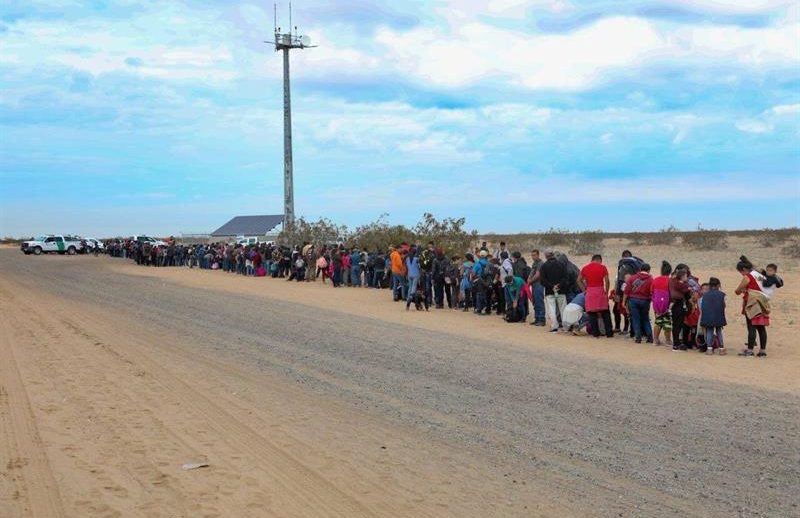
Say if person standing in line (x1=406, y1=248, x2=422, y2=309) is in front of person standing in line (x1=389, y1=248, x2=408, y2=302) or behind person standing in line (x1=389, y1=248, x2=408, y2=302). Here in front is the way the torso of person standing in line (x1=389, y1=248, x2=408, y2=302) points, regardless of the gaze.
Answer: behind

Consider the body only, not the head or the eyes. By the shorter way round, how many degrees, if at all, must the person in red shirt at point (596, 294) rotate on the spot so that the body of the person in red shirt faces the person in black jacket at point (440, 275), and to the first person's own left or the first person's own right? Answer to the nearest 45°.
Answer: approximately 45° to the first person's own left

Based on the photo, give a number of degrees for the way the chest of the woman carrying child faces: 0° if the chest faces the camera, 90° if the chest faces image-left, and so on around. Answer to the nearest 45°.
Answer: approximately 90°

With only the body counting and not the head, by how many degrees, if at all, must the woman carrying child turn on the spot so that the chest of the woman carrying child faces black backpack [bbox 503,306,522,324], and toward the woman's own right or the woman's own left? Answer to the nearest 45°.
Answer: approximately 45° to the woman's own right

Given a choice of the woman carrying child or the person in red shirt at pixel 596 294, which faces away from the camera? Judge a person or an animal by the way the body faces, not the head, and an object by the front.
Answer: the person in red shirt

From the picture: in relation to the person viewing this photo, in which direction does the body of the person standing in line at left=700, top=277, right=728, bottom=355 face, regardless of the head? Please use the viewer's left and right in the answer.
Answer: facing away from the viewer

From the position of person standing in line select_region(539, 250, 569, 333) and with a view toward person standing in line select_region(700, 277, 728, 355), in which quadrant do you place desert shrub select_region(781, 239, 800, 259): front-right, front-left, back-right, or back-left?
back-left

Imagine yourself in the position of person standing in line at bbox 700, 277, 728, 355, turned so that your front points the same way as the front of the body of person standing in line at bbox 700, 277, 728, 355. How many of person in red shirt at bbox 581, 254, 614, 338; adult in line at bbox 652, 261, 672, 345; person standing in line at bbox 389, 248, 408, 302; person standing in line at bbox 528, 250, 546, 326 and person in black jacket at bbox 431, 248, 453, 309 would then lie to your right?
0

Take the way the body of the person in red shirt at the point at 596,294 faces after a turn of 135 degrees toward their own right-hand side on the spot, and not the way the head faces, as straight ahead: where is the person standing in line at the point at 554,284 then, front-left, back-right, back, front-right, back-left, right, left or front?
back

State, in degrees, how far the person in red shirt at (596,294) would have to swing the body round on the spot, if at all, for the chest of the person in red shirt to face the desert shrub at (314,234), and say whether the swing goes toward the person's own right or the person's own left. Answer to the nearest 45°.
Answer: approximately 45° to the person's own left

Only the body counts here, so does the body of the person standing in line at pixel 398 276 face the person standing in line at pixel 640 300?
no

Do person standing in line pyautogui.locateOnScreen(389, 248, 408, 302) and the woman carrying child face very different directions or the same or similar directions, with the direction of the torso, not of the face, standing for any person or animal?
same or similar directions

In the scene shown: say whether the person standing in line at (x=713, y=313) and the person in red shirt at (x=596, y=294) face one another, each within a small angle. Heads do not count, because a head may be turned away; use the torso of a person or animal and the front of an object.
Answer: no

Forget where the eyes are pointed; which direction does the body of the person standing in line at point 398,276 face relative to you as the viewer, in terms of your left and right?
facing away from the viewer and to the left of the viewer

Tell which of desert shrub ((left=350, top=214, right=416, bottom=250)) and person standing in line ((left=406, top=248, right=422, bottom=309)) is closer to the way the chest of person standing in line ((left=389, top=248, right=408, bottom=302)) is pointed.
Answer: the desert shrub

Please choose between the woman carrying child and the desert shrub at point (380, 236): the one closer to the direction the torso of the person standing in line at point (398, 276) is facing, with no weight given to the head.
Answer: the desert shrub

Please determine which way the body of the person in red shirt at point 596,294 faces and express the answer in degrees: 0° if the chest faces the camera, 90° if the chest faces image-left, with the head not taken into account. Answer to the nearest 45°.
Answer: approximately 180°

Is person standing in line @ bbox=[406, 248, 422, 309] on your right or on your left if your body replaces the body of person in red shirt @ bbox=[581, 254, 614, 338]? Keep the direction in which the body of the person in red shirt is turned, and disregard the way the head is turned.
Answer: on your left
